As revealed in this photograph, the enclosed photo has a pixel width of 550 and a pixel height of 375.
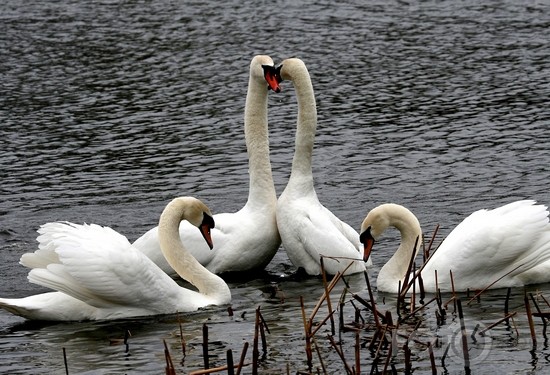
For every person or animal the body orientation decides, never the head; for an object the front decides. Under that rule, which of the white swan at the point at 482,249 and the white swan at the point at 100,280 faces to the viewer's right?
the white swan at the point at 100,280

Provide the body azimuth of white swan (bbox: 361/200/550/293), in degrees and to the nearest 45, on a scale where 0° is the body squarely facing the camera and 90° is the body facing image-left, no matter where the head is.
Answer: approximately 90°

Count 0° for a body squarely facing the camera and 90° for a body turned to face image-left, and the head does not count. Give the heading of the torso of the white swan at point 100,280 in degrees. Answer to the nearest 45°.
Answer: approximately 270°

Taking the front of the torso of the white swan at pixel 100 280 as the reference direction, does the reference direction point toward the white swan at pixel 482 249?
yes

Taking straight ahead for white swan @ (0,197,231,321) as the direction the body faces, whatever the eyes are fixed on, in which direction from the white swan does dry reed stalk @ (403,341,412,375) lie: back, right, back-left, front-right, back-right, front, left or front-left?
front-right

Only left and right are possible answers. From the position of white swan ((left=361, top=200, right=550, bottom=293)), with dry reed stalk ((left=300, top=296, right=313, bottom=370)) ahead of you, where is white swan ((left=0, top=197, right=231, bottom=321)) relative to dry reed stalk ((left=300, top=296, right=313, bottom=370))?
right

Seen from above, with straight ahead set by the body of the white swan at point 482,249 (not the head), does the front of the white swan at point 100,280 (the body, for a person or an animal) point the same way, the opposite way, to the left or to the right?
the opposite way

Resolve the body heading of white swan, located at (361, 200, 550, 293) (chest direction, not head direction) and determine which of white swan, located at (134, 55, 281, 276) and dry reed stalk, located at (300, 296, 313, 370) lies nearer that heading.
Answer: the white swan

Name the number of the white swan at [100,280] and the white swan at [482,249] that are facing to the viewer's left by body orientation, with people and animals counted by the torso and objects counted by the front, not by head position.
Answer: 1
